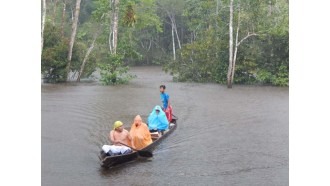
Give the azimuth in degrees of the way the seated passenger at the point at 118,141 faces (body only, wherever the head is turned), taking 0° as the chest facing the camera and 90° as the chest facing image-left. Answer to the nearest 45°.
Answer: approximately 0°

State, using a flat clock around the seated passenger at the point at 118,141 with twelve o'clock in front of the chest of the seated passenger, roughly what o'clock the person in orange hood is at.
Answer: The person in orange hood is roughly at 7 o'clock from the seated passenger.

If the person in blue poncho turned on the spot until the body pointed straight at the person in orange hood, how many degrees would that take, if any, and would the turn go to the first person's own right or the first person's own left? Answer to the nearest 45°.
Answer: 0° — they already face them

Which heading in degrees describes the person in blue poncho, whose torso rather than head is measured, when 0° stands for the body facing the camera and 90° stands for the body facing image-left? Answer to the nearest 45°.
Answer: approximately 0°

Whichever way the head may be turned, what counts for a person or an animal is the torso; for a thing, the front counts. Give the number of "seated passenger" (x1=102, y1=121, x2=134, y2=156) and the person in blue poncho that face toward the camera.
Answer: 2

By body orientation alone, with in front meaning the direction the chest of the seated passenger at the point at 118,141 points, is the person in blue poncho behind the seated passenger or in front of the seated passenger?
behind

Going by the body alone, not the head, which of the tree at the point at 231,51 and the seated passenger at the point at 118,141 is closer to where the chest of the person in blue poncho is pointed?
the seated passenger

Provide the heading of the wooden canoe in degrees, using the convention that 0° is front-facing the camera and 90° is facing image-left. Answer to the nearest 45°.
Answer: approximately 45°
